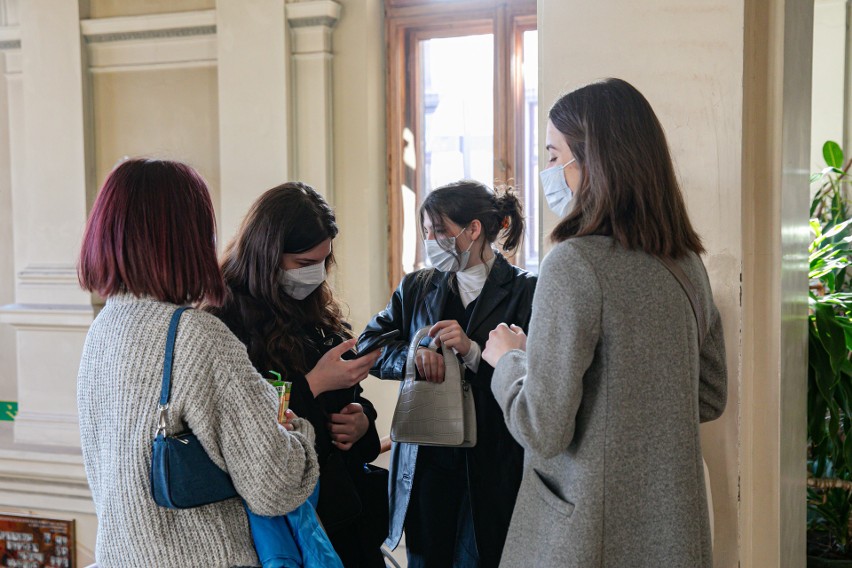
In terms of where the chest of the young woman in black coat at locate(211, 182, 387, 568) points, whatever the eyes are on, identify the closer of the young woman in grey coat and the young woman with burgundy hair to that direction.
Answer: the young woman in grey coat

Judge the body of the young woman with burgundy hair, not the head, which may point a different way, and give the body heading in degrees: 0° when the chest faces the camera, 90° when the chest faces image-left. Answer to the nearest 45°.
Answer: approximately 225°

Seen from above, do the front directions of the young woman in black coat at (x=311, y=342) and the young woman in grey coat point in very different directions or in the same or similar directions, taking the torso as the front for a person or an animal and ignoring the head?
very different directions

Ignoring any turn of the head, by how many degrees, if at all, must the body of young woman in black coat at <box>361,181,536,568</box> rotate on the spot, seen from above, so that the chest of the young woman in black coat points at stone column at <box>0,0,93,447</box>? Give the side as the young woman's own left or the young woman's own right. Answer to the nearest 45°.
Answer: approximately 90° to the young woman's own right

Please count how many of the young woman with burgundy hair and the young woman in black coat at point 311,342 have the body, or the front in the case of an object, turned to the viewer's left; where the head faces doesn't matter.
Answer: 0

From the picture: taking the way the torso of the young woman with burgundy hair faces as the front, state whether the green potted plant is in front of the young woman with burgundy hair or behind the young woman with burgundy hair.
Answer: in front

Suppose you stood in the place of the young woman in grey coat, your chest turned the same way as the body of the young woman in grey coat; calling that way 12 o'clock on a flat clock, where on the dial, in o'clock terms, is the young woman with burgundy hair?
The young woman with burgundy hair is roughly at 10 o'clock from the young woman in grey coat.

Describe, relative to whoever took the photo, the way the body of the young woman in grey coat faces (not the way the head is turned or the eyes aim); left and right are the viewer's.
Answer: facing away from the viewer and to the left of the viewer

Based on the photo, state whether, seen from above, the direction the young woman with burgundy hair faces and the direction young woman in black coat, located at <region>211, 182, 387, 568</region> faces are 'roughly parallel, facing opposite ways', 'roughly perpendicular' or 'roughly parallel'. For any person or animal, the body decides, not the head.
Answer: roughly perpendicular

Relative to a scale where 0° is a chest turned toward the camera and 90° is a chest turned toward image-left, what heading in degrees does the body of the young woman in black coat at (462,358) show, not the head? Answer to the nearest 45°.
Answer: approximately 45°

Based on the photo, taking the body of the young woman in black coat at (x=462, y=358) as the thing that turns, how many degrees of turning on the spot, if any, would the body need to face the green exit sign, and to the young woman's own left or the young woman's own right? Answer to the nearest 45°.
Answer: approximately 90° to the young woman's own right

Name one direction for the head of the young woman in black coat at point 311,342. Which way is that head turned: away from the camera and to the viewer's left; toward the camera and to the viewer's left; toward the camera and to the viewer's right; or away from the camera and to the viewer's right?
toward the camera and to the viewer's right

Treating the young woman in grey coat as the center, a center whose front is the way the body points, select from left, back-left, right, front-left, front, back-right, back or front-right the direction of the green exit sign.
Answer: front

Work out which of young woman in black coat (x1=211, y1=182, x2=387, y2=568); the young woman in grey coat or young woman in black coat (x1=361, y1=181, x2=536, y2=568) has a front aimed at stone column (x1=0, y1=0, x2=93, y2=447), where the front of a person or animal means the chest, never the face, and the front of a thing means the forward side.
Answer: the young woman in grey coat

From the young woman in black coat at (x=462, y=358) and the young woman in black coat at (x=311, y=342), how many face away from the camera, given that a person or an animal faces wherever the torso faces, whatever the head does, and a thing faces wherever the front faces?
0

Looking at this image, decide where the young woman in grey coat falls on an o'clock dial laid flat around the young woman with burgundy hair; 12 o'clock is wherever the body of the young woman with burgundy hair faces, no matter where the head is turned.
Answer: The young woman in grey coat is roughly at 2 o'clock from the young woman with burgundy hair.

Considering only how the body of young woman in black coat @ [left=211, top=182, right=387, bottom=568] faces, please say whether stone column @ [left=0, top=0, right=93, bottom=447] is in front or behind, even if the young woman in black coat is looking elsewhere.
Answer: behind
